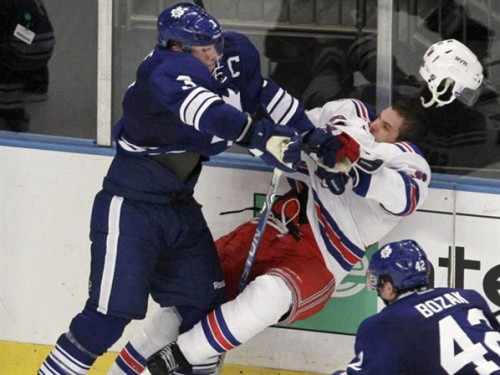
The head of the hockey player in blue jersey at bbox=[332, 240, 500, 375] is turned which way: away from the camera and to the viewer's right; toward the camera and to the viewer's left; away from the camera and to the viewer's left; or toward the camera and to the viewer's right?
away from the camera and to the viewer's left

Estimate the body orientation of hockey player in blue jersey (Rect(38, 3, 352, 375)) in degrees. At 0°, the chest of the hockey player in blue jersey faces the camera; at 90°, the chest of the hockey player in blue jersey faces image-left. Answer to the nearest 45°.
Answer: approximately 315°

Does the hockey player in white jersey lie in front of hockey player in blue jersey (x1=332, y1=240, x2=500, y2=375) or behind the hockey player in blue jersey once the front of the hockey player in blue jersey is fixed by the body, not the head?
in front

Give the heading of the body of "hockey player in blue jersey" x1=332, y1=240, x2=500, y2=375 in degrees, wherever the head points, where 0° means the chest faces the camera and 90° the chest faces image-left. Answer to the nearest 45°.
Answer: approximately 135°

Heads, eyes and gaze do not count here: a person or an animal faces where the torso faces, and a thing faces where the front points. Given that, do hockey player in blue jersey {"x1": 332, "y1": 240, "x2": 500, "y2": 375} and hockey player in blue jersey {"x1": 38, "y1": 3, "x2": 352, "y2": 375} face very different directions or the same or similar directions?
very different directions

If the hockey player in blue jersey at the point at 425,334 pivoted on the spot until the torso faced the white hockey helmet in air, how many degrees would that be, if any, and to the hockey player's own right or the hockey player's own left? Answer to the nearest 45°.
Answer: approximately 45° to the hockey player's own right
